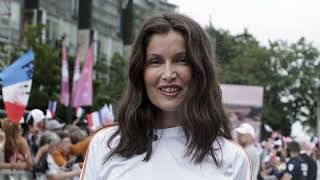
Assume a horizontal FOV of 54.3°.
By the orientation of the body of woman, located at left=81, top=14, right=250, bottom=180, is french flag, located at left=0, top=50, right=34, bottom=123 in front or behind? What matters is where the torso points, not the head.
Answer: behind

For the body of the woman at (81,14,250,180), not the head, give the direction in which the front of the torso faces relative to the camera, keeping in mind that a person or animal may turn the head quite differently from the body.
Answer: toward the camera

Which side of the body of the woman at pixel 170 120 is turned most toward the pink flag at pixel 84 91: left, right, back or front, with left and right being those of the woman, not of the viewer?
back

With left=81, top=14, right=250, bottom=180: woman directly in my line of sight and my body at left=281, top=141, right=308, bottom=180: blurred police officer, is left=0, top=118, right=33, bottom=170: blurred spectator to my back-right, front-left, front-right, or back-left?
front-right

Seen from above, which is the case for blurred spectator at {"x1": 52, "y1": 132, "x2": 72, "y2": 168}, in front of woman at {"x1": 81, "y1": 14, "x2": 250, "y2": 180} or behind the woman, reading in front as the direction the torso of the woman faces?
behind

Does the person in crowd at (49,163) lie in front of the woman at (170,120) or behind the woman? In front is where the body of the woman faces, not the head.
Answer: behind

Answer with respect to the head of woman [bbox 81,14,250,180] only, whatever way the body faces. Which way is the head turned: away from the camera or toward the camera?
toward the camera
